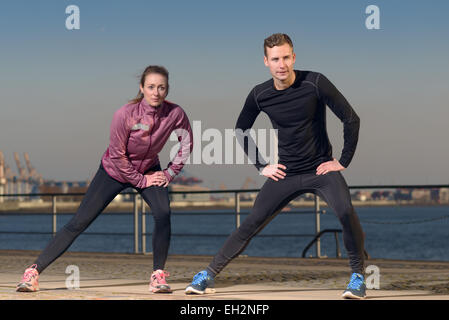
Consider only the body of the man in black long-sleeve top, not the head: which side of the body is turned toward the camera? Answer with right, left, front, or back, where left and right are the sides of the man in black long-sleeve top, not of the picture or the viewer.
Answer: front

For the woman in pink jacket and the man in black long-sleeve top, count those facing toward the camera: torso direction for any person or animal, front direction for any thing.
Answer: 2

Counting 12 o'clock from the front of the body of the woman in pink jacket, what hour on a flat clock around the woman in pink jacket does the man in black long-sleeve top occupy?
The man in black long-sleeve top is roughly at 10 o'clock from the woman in pink jacket.

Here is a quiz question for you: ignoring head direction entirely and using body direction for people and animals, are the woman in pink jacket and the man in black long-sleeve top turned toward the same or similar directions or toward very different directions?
same or similar directions

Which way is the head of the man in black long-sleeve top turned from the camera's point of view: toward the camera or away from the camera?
toward the camera

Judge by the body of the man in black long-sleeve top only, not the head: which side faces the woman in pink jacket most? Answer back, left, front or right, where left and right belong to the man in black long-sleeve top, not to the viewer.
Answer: right
